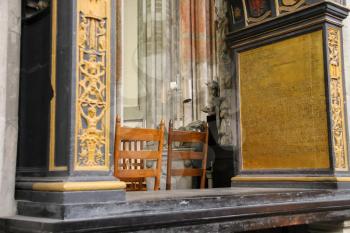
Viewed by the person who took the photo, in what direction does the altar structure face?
facing the viewer and to the right of the viewer

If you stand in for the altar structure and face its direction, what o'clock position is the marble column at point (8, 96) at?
The marble column is roughly at 4 o'clock from the altar structure.
